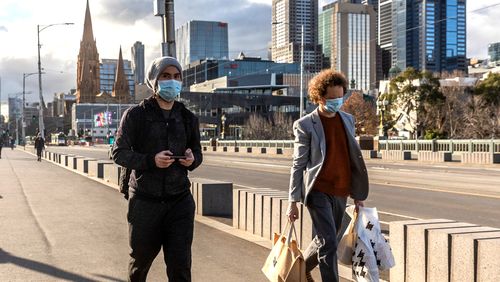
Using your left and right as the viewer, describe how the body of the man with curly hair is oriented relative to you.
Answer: facing the viewer and to the right of the viewer
